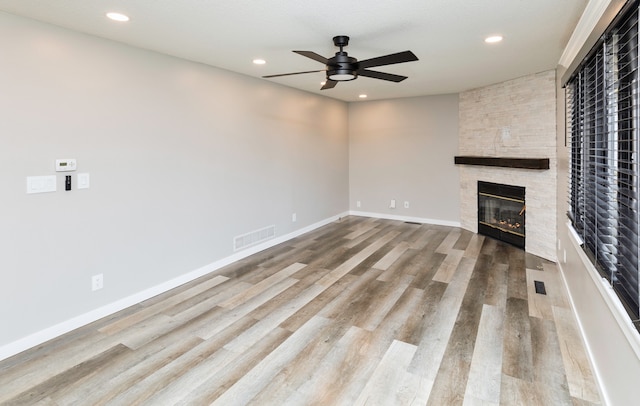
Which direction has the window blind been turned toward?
to the viewer's left

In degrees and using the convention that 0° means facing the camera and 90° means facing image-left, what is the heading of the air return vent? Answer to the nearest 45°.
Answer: approximately 315°

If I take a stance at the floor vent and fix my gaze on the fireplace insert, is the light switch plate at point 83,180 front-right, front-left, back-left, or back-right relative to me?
back-left

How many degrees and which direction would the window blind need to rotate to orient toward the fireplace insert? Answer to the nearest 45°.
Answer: approximately 90° to its right

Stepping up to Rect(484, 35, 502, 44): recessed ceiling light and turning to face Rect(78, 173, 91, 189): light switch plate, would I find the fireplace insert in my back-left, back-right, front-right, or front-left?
back-right

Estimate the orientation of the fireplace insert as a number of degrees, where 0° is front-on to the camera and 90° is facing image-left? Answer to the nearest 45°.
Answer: approximately 45°

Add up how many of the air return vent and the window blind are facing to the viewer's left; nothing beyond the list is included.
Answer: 1

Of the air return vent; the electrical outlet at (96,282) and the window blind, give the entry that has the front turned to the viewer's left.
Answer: the window blind

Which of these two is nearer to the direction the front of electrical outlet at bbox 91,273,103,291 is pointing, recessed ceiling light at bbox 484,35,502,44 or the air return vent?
the recessed ceiling light

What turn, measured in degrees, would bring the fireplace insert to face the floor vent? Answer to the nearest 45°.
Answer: approximately 45° to its left

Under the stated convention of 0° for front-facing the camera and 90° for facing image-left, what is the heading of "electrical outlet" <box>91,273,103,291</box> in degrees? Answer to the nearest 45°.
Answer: approximately 315°

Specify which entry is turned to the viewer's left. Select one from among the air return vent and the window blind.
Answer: the window blind
